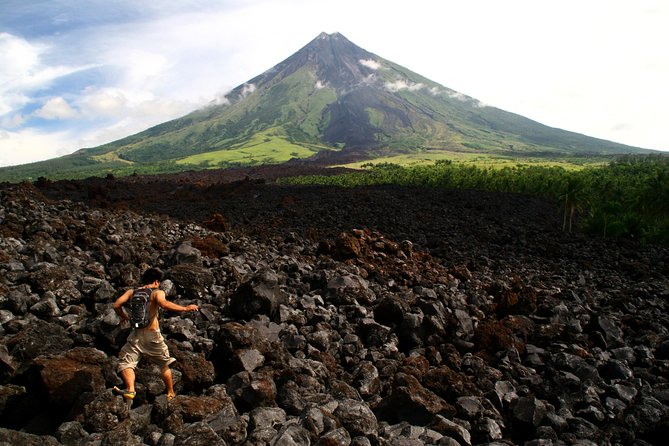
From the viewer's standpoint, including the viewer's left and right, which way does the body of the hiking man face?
facing away from the viewer and to the right of the viewer

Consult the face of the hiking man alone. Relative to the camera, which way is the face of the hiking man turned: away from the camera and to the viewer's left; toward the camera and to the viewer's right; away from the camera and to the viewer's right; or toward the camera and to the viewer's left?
away from the camera and to the viewer's right
